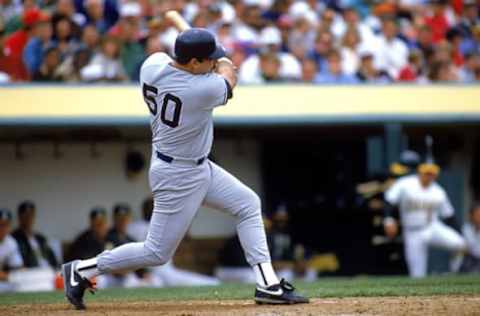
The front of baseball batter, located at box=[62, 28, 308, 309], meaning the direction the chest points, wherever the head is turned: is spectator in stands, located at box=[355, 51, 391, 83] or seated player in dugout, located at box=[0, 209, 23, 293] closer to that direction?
the spectator in stands

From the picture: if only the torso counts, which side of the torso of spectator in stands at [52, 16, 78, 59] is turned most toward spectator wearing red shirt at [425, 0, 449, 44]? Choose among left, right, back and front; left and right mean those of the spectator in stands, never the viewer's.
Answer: left

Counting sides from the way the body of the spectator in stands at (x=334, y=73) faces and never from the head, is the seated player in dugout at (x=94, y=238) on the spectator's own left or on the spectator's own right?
on the spectator's own right
